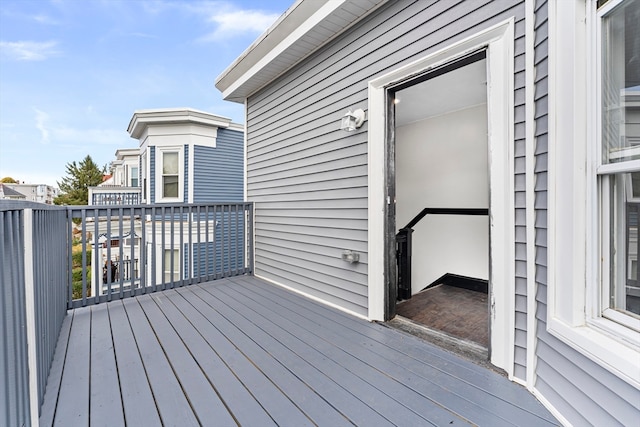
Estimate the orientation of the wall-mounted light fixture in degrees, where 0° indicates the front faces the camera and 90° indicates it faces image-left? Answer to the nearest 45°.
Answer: approximately 45°

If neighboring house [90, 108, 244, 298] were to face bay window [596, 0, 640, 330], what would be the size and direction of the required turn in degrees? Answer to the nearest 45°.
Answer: approximately 45° to its left

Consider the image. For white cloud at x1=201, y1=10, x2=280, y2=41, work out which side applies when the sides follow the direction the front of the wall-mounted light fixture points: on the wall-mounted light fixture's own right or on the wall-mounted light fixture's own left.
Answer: on the wall-mounted light fixture's own right

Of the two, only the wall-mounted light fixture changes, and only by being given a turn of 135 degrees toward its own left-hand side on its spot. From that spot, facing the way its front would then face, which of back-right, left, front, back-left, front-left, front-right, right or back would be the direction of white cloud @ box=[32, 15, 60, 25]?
back-left

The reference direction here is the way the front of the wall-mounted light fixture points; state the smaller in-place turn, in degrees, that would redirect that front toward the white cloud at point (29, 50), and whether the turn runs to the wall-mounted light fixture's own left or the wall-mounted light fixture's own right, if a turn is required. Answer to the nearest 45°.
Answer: approximately 90° to the wall-mounted light fixture's own right

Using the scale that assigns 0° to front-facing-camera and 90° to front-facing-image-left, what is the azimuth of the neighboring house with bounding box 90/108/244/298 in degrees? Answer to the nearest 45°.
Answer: approximately 45°

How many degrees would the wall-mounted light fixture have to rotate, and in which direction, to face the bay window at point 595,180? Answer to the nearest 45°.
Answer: approximately 90° to its left

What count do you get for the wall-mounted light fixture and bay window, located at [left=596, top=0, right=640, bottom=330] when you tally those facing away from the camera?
0

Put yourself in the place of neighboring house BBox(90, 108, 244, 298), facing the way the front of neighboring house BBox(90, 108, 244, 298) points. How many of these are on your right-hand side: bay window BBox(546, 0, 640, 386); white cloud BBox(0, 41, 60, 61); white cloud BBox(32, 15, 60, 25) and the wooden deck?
2

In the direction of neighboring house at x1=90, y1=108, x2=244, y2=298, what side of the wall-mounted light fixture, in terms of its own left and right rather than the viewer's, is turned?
right

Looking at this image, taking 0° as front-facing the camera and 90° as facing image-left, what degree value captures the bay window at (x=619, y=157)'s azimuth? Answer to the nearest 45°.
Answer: approximately 45°

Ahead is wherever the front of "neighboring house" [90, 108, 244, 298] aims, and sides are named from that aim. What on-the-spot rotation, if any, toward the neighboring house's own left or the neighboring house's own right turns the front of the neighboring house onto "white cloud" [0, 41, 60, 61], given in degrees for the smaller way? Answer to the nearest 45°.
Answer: approximately 90° to the neighboring house's own right

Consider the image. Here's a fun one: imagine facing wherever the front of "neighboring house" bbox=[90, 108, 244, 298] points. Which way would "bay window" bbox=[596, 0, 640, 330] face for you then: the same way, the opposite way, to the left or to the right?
to the right

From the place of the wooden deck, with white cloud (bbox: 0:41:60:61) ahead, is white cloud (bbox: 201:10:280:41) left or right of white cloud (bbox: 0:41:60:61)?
right

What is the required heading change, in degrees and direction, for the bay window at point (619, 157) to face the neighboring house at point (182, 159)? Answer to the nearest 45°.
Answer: approximately 45° to its right
